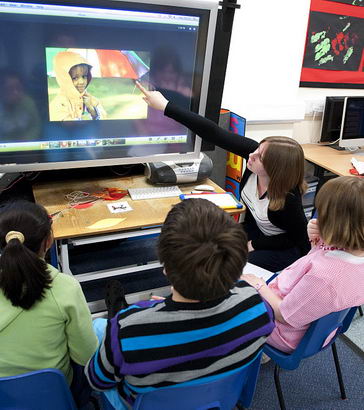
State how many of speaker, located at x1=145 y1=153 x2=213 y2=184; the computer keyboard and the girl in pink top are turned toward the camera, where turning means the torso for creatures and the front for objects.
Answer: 2

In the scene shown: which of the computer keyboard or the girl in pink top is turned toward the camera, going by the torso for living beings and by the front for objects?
the computer keyboard

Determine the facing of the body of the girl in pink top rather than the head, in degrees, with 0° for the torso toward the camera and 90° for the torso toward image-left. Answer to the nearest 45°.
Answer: approximately 135°

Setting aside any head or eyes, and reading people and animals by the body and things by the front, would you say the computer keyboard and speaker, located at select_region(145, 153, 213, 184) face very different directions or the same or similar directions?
same or similar directions

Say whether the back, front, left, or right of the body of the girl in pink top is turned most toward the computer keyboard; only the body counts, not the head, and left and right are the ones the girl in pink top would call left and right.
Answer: front

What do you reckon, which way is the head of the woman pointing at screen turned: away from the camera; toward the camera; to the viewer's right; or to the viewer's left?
to the viewer's left

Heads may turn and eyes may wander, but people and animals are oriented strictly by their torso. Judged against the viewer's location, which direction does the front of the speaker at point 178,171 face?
facing the viewer

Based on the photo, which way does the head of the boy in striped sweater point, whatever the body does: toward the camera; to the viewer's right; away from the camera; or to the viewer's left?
away from the camera

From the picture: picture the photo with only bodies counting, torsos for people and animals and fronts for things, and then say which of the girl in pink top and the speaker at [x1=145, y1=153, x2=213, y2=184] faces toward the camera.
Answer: the speaker

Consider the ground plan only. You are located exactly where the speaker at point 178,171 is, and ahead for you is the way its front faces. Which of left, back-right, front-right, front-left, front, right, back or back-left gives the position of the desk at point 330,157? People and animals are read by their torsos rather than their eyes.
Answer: back-left

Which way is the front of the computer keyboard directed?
toward the camera
